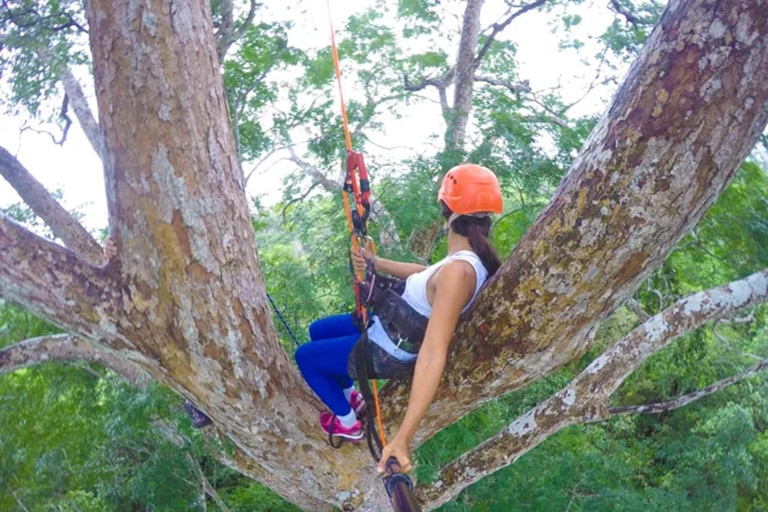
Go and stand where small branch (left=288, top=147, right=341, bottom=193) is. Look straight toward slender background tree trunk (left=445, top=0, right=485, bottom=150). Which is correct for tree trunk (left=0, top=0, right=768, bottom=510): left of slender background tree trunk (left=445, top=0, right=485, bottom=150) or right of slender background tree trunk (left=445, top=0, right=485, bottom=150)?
right

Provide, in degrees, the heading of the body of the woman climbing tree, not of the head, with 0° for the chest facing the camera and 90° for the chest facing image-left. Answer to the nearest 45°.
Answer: approximately 90°

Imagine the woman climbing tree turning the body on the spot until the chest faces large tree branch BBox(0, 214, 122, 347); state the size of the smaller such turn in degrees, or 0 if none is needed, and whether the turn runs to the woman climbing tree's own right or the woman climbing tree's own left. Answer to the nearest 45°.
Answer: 0° — they already face it

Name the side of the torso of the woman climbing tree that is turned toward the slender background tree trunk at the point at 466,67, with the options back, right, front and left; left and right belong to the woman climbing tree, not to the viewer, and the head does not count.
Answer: right

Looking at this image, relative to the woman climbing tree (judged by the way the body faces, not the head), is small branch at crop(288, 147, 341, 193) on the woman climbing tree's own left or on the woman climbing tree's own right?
on the woman climbing tree's own right
